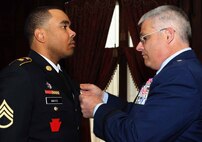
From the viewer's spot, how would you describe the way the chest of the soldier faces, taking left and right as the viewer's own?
facing the viewer and to the right of the viewer

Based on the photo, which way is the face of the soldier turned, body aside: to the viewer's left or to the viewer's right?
to the viewer's right
